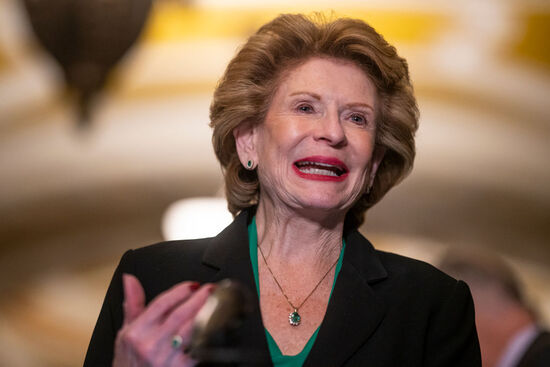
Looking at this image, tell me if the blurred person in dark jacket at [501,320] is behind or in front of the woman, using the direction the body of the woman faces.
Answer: behind

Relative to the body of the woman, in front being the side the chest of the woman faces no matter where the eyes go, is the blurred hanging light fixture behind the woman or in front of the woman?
behind

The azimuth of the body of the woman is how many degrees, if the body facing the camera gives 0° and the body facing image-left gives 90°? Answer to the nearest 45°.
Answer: approximately 0°
